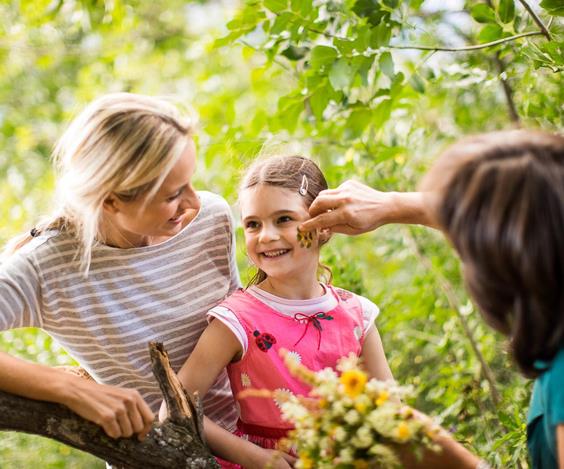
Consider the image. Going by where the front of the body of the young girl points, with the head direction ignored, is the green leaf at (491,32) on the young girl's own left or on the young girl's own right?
on the young girl's own left

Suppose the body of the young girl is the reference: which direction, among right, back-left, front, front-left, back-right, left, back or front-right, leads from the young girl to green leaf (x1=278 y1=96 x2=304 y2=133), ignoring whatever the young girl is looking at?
back

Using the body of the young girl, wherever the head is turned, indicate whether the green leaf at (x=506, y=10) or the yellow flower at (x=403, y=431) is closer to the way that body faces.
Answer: the yellow flower

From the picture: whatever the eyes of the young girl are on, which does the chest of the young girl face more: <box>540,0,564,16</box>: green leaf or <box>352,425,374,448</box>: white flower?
the white flower

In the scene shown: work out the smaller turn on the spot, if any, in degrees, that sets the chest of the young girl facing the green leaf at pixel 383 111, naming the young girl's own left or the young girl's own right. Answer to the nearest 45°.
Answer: approximately 135° to the young girl's own left

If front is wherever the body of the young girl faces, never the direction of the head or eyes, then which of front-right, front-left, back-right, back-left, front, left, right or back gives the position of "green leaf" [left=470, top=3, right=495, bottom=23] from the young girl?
back-left

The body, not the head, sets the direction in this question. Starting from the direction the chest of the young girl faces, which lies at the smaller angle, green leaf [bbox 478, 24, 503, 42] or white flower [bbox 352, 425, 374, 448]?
the white flower

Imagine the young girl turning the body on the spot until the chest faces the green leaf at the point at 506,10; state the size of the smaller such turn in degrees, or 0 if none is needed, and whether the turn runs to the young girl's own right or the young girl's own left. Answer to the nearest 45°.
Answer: approximately 135° to the young girl's own left

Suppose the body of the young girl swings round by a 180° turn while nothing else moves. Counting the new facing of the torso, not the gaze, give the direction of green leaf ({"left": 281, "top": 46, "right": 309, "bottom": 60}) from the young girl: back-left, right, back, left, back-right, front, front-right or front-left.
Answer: front

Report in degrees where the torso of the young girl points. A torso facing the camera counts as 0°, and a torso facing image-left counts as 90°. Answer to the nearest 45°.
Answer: approximately 0°
